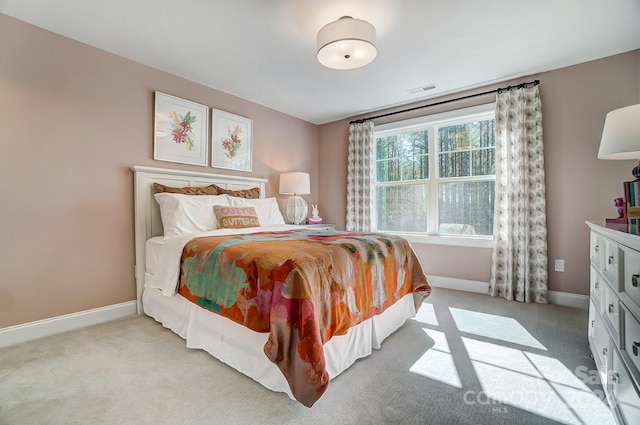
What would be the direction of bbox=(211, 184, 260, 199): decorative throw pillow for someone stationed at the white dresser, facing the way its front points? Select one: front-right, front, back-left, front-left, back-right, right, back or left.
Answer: front

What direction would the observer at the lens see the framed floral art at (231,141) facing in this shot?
facing the viewer and to the right of the viewer

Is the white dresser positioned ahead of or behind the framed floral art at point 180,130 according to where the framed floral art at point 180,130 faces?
ahead

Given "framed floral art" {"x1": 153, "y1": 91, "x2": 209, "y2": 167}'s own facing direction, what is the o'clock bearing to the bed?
The bed is roughly at 11 o'clock from the framed floral art.

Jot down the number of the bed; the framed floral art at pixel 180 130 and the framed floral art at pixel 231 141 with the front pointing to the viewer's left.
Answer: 0

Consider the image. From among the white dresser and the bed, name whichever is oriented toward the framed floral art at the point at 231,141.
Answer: the white dresser

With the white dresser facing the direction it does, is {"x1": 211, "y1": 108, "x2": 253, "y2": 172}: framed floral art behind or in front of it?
in front

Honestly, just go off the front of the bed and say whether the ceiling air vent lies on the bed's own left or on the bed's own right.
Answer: on the bed's own left

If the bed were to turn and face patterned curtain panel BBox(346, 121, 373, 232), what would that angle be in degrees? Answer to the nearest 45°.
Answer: approximately 90° to its left

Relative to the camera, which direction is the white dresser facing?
to the viewer's left
